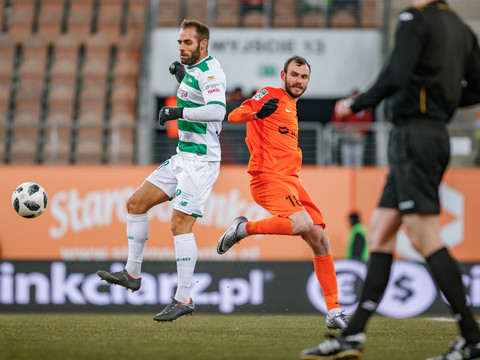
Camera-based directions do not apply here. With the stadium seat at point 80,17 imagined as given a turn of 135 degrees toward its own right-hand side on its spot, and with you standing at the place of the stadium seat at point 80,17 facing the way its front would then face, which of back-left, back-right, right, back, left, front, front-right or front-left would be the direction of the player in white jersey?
back-left

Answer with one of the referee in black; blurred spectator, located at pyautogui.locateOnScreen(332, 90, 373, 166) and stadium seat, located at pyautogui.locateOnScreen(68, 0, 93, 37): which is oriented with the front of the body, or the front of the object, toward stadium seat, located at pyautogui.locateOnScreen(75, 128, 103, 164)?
stadium seat, located at pyautogui.locateOnScreen(68, 0, 93, 37)

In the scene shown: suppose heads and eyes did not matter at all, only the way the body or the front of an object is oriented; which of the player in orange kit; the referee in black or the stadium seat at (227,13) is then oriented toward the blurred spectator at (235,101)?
the stadium seat

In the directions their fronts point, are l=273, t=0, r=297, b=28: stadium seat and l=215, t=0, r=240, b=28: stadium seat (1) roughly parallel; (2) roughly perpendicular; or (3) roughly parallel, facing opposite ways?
roughly parallel

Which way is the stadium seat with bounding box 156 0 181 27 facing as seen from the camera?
toward the camera

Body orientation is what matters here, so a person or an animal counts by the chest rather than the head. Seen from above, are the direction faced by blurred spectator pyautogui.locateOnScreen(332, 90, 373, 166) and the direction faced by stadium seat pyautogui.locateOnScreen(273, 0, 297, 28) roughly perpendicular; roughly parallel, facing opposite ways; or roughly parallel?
roughly parallel

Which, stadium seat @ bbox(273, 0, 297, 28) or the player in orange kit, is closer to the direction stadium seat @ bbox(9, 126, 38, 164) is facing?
the player in orange kit

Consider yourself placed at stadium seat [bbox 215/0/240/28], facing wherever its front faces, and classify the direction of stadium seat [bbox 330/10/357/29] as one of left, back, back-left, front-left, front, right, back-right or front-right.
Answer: left

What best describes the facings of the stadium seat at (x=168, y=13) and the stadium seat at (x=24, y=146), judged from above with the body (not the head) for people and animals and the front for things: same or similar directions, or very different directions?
same or similar directions

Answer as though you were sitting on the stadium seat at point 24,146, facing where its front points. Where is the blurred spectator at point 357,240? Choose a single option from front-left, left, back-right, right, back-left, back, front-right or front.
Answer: front-left

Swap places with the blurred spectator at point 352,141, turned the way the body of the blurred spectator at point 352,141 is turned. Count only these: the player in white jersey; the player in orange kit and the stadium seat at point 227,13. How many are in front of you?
2

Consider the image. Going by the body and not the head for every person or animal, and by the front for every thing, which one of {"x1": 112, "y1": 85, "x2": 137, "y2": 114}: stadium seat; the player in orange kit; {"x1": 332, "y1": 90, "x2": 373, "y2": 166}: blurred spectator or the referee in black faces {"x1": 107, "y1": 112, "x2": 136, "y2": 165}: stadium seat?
{"x1": 112, "y1": 85, "x2": 137, "y2": 114}: stadium seat

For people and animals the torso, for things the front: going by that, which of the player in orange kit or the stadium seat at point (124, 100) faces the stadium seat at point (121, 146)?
the stadium seat at point (124, 100)

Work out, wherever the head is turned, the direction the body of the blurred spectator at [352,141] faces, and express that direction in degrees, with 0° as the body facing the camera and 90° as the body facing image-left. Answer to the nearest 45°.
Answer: approximately 0°

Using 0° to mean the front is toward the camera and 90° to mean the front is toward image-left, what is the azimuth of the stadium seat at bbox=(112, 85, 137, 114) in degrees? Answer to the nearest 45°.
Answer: approximately 0°

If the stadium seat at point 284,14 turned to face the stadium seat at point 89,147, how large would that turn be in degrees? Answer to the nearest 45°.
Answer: approximately 45° to its right

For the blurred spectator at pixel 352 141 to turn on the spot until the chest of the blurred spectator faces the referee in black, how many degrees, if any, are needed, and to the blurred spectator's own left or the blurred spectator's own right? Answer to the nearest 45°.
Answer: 0° — they already face them

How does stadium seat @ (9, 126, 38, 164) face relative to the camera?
toward the camera

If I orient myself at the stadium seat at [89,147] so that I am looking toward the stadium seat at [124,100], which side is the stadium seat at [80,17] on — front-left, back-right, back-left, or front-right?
front-left
